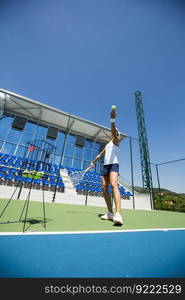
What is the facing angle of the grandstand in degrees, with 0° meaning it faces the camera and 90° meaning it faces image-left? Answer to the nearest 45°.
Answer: approximately 315°
